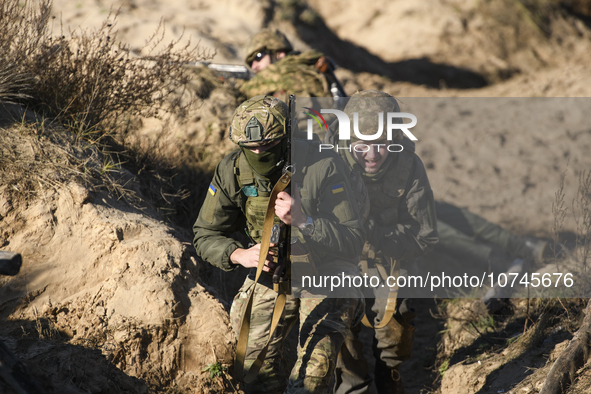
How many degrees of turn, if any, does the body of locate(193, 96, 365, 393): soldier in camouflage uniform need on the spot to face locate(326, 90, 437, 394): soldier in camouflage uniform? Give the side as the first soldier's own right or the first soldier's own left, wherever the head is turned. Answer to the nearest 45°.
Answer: approximately 135° to the first soldier's own left

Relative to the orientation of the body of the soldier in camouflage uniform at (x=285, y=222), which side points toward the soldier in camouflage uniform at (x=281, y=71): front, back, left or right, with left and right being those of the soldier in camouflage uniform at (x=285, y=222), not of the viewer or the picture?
back

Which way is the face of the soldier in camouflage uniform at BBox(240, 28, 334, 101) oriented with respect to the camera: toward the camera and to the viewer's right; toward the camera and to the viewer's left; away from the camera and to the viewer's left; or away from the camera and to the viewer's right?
toward the camera and to the viewer's left

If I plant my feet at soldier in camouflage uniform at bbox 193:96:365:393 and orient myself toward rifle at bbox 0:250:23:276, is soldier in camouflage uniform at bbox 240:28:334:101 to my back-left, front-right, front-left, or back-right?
back-right

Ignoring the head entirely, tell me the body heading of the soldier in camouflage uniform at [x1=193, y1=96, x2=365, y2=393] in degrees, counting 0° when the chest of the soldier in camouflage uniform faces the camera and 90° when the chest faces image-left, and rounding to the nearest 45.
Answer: approximately 0°

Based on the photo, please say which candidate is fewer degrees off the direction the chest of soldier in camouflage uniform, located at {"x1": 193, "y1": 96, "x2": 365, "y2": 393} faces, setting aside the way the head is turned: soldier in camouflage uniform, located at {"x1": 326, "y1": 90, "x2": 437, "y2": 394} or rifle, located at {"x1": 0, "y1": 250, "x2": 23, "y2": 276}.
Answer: the rifle

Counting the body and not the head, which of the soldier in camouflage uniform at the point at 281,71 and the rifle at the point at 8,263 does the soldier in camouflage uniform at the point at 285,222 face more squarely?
the rifle
